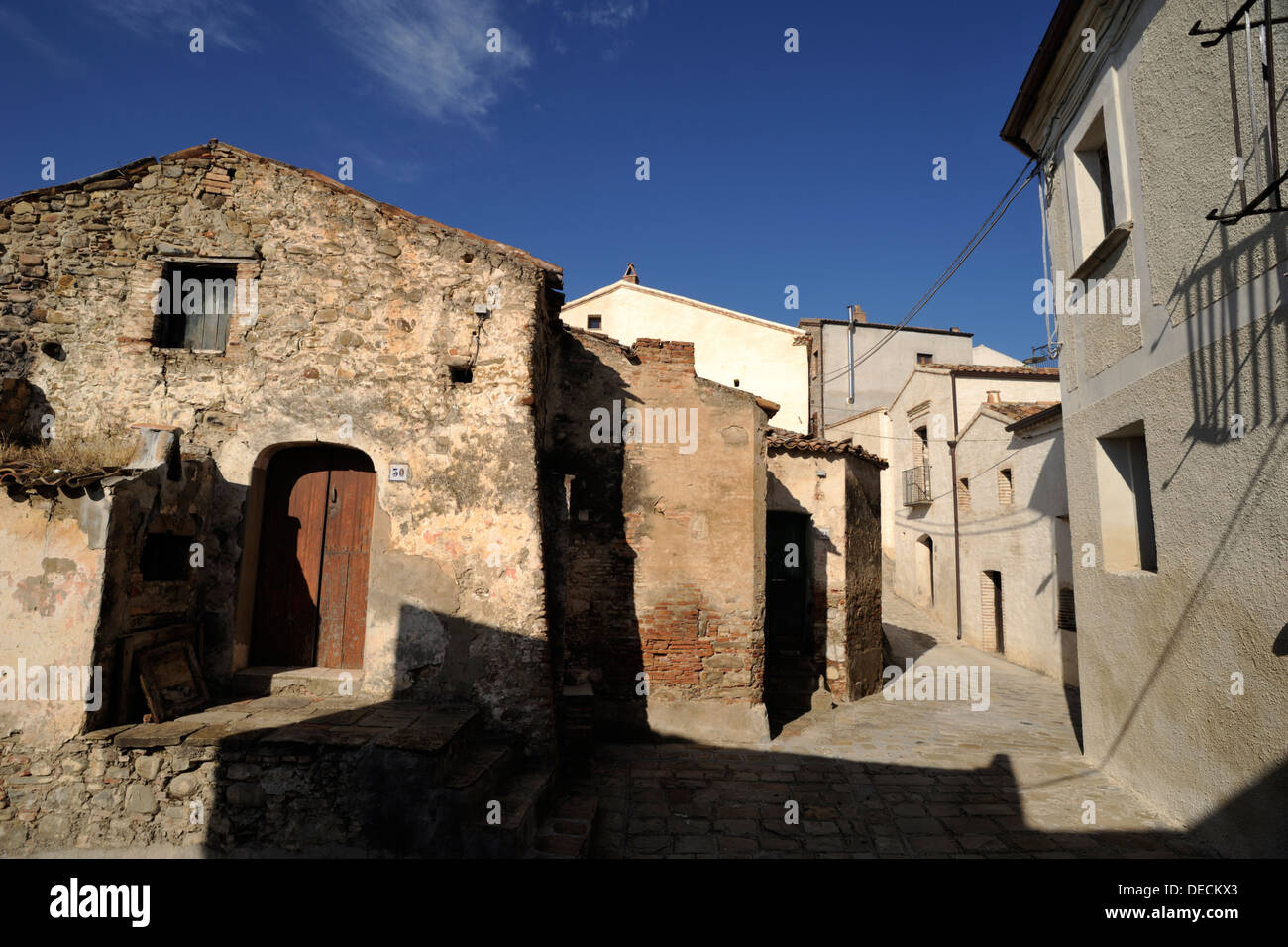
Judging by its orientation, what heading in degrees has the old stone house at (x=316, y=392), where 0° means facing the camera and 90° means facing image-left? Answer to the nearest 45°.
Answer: approximately 0°
